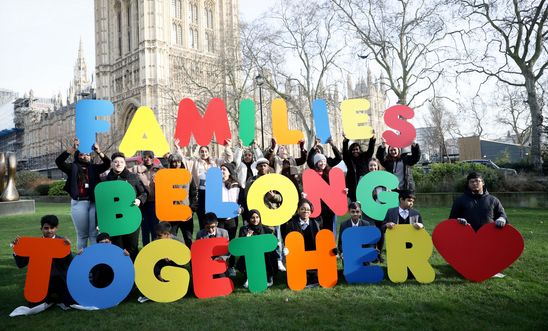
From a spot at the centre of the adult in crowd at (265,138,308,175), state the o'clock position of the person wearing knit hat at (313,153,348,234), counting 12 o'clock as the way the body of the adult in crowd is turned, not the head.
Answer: The person wearing knit hat is roughly at 10 o'clock from the adult in crowd.

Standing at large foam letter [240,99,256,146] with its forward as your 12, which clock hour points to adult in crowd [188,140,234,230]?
The adult in crowd is roughly at 4 o'clock from the large foam letter.

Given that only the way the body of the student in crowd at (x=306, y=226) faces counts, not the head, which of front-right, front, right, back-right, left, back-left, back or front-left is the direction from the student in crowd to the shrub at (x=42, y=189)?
back-right

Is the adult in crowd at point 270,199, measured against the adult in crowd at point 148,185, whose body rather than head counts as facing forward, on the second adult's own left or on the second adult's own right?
on the second adult's own left

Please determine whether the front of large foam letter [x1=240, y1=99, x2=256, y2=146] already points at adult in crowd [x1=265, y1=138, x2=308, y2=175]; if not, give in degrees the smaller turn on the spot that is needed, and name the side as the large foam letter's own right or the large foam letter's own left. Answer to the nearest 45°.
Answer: approximately 135° to the large foam letter's own left

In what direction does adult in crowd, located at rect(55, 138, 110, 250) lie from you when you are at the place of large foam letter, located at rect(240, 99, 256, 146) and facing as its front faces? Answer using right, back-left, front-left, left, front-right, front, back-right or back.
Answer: right

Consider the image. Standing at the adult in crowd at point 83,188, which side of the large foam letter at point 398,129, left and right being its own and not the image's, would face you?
right
